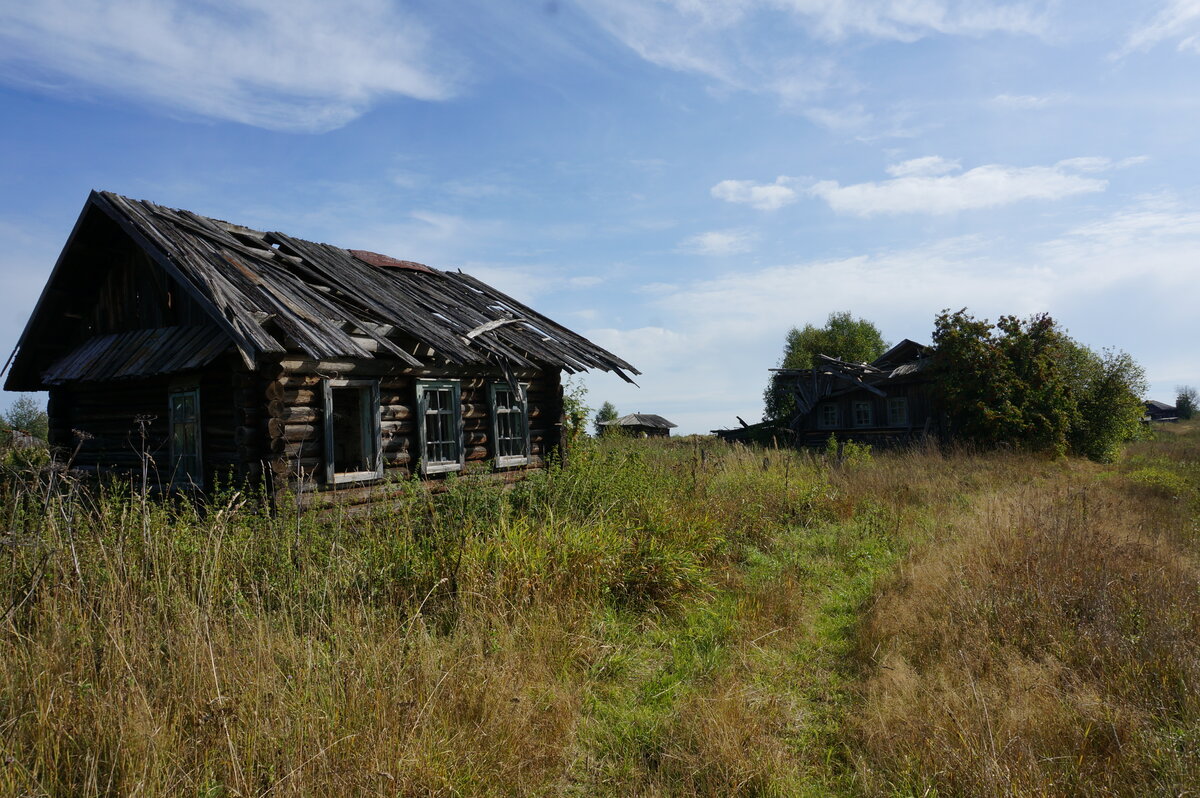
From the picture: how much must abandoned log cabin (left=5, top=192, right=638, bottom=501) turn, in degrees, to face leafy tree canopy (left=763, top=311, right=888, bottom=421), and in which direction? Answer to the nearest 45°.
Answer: approximately 90° to its left

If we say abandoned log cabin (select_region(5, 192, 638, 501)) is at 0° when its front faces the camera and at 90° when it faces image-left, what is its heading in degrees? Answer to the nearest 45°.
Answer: approximately 315°

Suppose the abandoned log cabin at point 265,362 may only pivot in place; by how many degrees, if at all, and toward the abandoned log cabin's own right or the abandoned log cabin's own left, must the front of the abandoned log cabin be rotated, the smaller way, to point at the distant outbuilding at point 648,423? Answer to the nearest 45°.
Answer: approximately 90° to the abandoned log cabin's own left

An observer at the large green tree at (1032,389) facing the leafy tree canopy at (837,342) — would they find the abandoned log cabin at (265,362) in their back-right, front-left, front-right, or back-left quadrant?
back-left

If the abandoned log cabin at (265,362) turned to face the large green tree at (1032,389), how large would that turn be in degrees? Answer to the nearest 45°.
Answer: approximately 45° to its left
